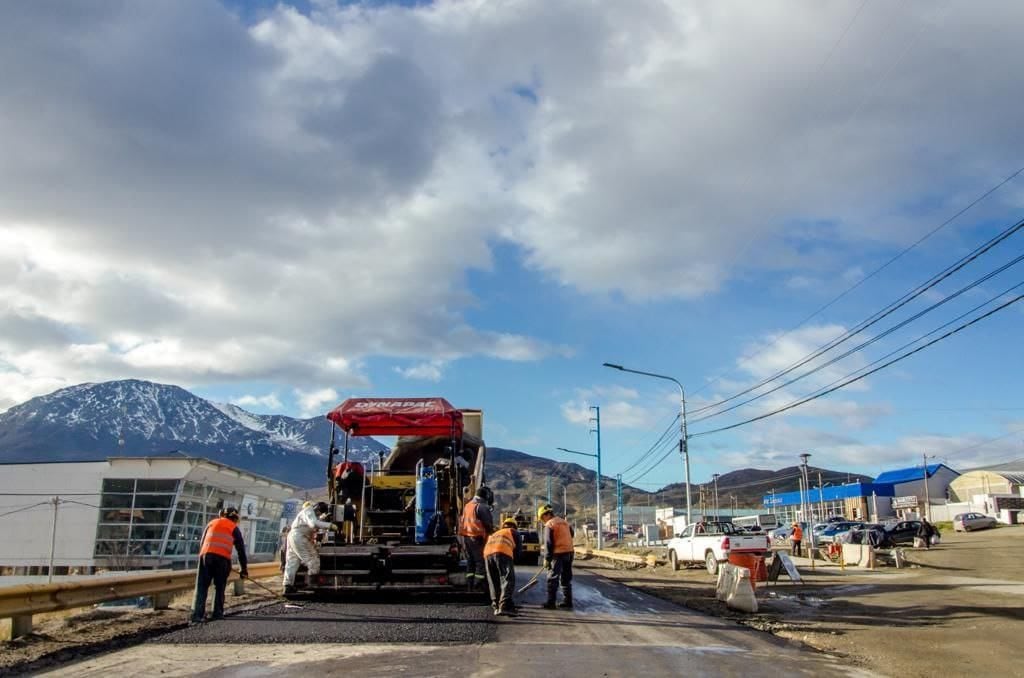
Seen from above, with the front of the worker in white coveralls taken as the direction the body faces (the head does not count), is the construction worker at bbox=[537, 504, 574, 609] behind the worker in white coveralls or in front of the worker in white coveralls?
in front

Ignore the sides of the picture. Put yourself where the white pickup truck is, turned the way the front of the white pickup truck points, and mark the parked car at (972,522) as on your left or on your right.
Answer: on your right

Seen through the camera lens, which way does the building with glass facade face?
facing the viewer and to the right of the viewer

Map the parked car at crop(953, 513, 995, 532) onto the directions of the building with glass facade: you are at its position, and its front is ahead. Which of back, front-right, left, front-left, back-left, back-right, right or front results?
front-left

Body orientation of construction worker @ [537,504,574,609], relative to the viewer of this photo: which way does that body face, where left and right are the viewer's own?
facing away from the viewer and to the left of the viewer

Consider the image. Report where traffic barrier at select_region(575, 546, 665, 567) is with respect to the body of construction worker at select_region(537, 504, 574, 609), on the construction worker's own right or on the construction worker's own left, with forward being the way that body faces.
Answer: on the construction worker's own right

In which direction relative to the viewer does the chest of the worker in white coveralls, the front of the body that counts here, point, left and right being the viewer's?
facing to the right of the viewer

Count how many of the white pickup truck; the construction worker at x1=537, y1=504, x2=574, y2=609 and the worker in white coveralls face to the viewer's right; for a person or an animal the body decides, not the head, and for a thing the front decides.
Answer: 1

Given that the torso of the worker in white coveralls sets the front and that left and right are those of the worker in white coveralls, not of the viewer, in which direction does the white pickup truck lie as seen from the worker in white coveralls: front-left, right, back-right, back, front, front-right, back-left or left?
front-left

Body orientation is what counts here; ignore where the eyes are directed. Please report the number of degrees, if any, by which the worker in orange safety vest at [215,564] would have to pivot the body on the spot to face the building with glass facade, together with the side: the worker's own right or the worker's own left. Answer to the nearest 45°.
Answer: approximately 45° to the worker's own left

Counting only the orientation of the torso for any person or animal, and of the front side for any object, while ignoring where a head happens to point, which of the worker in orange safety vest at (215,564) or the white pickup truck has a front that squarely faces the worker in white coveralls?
the worker in orange safety vest

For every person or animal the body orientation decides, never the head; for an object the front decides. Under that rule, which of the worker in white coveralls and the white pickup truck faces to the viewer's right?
the worker in white coveralls

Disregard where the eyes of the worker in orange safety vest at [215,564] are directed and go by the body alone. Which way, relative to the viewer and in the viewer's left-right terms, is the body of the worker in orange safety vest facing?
facing away from the viewer and to the right of the viewer

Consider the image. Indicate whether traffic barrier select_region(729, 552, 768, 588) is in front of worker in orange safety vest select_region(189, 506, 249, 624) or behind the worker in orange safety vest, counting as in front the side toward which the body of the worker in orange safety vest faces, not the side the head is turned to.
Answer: in front

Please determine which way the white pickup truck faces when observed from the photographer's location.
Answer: facing away from the viewer and to the left of the viewer

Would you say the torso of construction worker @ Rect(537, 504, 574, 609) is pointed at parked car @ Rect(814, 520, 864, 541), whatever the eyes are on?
no

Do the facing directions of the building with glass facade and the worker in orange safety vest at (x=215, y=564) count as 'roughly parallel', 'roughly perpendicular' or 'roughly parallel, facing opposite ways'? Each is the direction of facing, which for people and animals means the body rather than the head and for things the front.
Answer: roughly perpendicular
